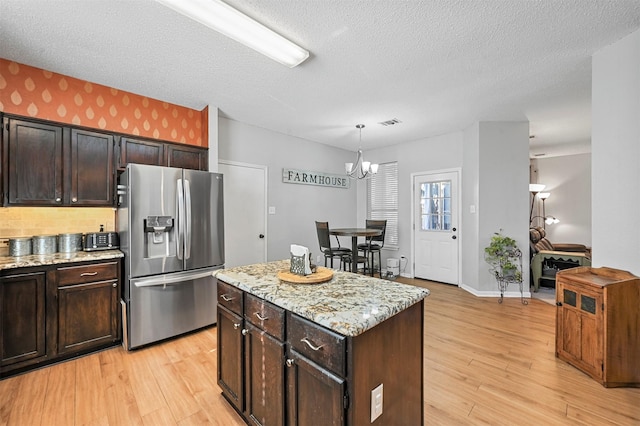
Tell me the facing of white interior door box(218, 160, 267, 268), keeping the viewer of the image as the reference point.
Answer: facing the viewer and to the right of the viewer

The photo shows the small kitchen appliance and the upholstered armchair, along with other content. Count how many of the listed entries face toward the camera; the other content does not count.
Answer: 1

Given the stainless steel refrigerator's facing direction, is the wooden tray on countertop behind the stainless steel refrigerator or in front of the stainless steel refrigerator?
in front

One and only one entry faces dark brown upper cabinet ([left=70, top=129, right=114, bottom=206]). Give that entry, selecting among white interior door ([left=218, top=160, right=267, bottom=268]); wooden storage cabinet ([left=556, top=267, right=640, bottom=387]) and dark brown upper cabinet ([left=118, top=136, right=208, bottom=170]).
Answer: the wooden storage cabinet

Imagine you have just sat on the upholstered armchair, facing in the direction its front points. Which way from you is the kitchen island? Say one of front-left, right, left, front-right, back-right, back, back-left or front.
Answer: right

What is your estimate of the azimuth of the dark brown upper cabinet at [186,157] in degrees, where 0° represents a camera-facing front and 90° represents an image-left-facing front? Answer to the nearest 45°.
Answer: approximately 315°

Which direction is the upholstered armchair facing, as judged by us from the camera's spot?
facing to the right of the viewer

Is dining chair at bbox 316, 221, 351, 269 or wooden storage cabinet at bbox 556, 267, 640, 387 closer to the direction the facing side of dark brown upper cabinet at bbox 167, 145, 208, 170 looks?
the wooden storage cabinet
